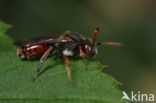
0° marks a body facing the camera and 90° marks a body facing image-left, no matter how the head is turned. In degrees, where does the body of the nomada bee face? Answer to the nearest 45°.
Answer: approximately 270°
